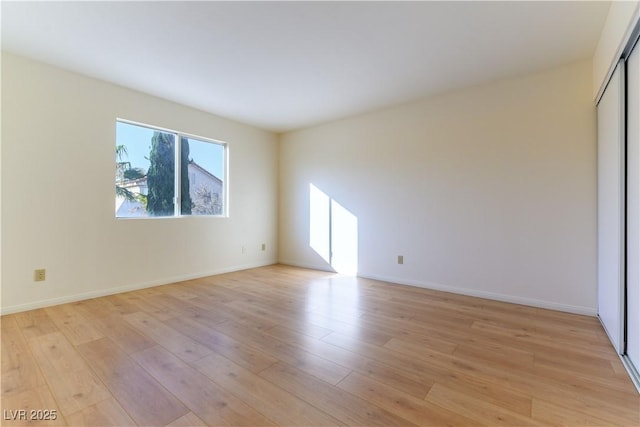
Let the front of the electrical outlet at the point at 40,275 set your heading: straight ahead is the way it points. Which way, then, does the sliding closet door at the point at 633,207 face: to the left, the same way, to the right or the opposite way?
the opposite way

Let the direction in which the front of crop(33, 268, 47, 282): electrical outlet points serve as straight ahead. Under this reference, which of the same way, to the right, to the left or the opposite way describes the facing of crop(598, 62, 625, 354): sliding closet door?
the opposite way

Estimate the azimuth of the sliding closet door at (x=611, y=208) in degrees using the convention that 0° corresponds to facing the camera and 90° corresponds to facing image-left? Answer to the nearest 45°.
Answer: approximately 90°

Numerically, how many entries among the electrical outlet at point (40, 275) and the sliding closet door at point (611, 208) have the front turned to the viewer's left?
1

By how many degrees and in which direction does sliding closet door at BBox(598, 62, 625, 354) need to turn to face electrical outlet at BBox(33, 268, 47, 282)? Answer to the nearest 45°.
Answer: approximately 45° to its left

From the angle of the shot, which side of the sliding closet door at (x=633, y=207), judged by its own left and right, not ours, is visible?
left
